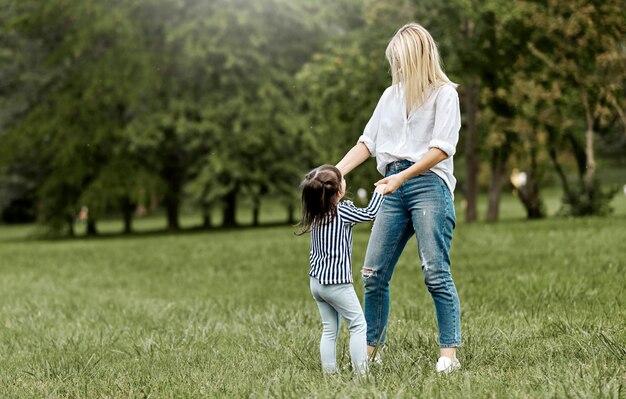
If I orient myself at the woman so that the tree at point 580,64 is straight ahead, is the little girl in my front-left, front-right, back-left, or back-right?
back-left

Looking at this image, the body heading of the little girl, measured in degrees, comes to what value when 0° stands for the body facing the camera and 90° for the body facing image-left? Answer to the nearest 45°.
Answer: approximately 225°

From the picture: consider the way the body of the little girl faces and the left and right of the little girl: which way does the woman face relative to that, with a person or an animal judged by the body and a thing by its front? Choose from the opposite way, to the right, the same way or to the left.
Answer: the opposite way

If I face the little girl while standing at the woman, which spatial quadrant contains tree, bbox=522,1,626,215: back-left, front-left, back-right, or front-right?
back-right

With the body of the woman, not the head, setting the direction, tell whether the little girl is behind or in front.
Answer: in front

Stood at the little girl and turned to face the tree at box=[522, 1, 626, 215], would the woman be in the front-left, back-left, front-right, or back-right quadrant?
front-right

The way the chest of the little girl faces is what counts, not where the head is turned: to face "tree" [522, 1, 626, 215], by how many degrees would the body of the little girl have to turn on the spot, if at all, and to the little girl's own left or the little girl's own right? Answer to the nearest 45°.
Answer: approximately 45° to the little girl's own left

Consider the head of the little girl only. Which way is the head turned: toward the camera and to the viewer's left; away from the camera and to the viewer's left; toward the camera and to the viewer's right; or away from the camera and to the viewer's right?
away from the camera and to the viewer's right

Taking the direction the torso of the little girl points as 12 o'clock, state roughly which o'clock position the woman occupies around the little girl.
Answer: The woman is roughly at 1 o'clock from the little girl.

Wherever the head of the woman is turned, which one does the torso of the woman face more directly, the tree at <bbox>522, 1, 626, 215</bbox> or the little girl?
the little girl

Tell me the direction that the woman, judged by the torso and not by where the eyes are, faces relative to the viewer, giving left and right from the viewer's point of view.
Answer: facing the viewer and to the left of the viewer

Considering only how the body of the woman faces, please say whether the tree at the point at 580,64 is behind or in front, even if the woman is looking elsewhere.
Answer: behind
